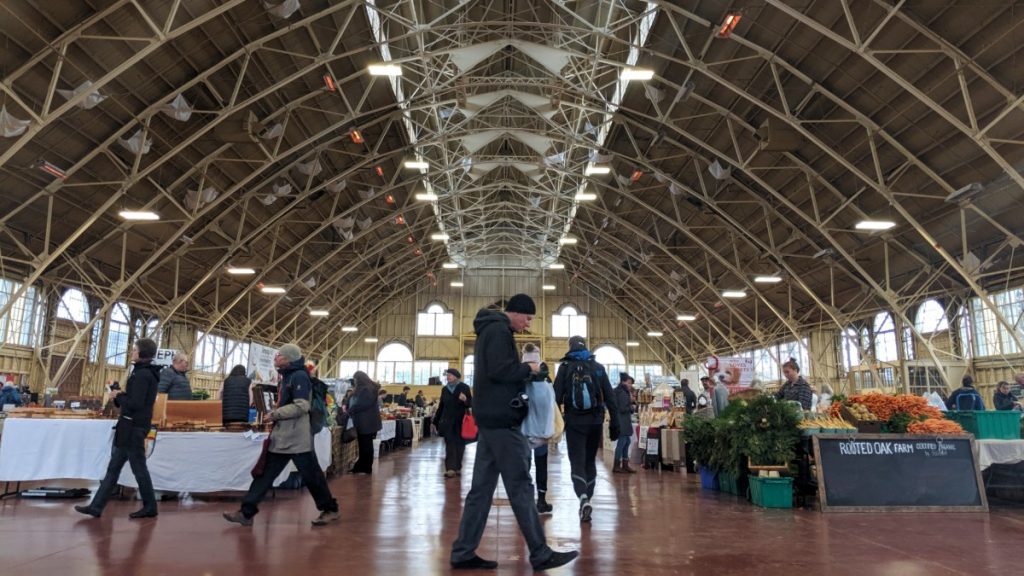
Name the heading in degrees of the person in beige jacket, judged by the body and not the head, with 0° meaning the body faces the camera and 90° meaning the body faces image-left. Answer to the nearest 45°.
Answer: approximately 90°

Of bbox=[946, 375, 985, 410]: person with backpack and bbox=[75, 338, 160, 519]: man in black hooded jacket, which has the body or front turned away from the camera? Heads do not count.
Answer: the person with backpack

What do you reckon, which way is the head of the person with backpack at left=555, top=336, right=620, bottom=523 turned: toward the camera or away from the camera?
away from the camera

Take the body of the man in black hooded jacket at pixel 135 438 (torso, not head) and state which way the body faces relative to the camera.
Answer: to the viewer's left

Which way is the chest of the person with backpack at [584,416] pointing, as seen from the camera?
away from the camera

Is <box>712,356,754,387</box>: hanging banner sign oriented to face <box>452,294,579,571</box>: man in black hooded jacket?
yes

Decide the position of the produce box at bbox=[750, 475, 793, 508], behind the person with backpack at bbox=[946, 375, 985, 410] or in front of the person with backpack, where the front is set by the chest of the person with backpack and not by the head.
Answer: behind

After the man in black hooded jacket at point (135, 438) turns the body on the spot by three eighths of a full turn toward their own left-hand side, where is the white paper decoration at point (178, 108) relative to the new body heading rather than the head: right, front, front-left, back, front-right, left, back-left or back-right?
back-left

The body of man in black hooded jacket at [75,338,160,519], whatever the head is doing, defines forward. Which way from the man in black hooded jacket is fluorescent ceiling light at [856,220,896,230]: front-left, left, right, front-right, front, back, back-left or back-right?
back

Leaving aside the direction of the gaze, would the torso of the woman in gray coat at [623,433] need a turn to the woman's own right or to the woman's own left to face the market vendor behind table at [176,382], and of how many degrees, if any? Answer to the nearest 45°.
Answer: approximately 135° to the woman's own right

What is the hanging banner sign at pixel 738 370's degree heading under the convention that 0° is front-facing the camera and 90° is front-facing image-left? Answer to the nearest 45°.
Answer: approximately 0°
